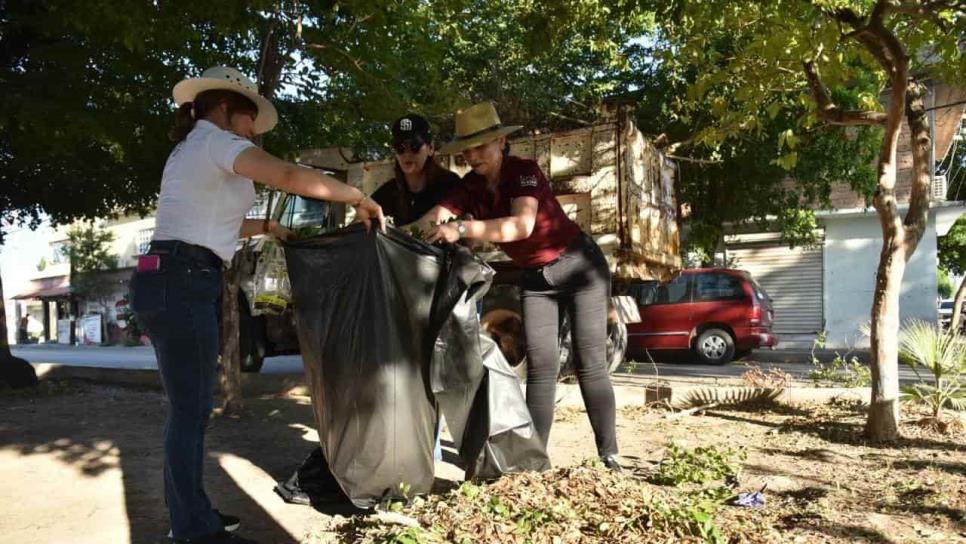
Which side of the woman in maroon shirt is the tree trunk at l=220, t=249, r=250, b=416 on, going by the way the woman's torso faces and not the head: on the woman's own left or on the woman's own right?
on the woman's own right

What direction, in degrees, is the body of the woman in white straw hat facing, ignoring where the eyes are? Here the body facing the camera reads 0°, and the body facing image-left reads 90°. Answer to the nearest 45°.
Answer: approximately 270°

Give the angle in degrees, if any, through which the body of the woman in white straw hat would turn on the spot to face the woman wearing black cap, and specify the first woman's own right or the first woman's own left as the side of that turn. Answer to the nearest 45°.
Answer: approximately 45° to the first woman's own left

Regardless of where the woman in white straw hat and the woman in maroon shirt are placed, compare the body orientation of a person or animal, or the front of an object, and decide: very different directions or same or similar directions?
very different directions

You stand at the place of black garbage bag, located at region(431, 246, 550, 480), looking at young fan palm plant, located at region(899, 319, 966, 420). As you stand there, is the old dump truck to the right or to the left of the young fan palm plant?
left

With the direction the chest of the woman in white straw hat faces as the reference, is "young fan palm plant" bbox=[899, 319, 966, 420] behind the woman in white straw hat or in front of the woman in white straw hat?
in front

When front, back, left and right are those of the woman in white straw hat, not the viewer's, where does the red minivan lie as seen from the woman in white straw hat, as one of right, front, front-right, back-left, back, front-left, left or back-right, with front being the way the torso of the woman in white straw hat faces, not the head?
front-left

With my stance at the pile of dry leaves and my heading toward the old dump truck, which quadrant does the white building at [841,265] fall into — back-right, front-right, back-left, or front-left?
front-right

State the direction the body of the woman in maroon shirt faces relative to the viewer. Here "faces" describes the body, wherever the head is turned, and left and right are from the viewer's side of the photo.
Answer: facing the viewer and to the left of the viewer
